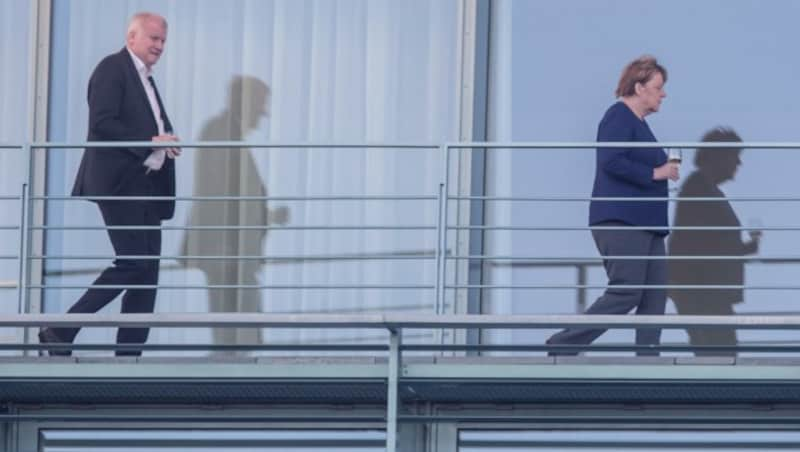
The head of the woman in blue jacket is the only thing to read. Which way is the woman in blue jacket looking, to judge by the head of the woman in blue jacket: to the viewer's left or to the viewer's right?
to the viewer's right

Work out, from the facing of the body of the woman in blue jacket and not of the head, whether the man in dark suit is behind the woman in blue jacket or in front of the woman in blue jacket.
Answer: behind

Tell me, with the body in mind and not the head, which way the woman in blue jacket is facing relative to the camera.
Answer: to the viewer's right
